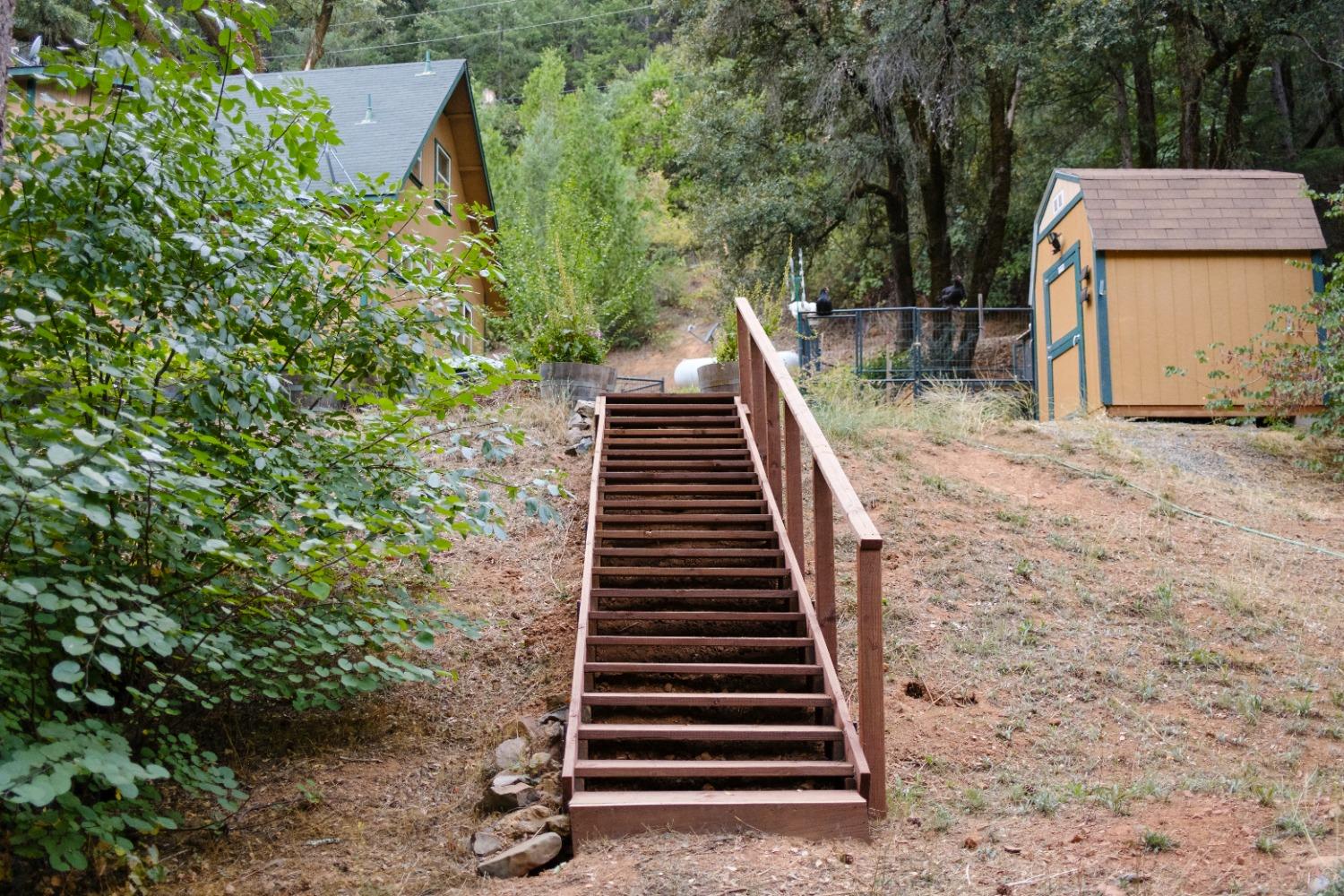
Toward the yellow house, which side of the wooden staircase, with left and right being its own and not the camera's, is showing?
back

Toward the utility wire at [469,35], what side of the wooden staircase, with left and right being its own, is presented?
back

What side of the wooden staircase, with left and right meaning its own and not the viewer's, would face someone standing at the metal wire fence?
back

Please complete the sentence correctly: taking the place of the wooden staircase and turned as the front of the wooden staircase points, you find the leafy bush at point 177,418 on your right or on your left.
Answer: on your right

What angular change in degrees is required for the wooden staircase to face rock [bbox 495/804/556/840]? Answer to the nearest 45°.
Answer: approximately 45° to its right

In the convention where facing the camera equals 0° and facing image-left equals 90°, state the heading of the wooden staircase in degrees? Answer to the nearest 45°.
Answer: approximately 0°

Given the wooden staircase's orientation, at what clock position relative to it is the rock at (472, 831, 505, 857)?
The rock is roughly at 1 o'clock from the wooden staircase.

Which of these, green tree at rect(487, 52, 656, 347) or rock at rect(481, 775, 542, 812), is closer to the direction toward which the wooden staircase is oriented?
the rock

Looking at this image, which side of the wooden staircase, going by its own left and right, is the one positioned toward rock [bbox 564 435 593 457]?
back

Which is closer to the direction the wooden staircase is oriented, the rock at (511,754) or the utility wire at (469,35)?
the rock

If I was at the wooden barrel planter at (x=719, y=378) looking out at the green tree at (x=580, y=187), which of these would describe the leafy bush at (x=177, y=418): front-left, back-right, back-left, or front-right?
back-left

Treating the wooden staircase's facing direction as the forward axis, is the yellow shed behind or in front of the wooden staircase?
behind

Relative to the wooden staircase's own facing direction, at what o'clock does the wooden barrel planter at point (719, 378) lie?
The wooden barrel planter is roughly at 6 o'clock from the wooden staircase.

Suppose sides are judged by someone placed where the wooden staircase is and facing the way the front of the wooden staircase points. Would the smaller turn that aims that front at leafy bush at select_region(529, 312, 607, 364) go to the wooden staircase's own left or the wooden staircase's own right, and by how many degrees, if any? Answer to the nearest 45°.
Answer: approximately 180°
